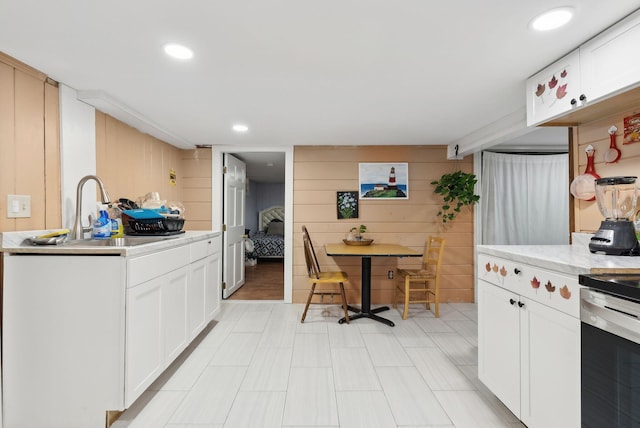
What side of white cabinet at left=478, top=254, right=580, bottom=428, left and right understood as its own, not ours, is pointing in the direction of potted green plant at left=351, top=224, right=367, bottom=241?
right

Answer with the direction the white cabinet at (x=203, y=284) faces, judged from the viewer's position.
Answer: facing to the right of the viewer

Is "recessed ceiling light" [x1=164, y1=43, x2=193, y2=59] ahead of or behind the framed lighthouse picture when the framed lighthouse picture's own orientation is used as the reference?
ahead

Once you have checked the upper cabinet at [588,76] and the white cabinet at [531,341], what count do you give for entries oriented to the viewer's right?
0

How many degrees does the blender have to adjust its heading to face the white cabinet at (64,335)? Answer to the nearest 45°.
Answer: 0° — it already faces it

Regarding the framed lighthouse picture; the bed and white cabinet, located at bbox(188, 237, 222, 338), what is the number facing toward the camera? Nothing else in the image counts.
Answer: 2

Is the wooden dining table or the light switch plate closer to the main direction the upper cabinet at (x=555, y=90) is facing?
the light switch plate

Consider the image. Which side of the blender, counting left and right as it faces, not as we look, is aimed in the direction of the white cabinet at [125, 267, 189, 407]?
front

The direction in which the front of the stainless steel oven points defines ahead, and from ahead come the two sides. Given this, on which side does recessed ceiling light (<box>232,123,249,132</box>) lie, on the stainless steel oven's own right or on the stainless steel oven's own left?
on the stainless steel oven's own right

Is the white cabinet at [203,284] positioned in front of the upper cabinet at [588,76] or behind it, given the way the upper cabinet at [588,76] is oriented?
in front

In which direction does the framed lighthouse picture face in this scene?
toward the camera

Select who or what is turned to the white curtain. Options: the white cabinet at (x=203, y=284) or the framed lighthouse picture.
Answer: the white cabinet

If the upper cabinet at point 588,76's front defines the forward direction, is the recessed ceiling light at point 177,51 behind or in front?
in front

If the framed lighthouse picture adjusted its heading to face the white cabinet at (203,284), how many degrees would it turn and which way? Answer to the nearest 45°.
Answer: approximately 45° to its right

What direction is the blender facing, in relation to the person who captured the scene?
facing the viewer and to the left of the viewer
